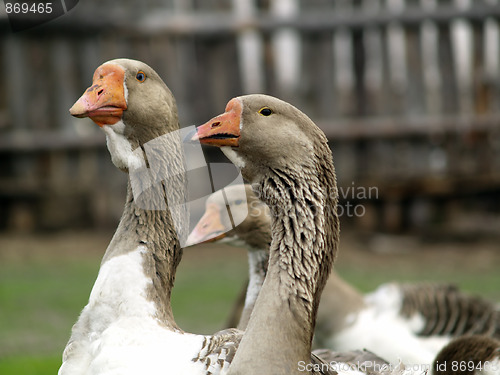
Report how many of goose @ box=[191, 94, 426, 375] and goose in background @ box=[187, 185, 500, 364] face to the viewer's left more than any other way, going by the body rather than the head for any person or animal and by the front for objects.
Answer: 2

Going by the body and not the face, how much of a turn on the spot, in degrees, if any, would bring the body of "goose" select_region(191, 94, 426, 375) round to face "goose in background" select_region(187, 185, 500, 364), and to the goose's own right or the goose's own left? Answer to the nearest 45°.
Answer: approximately 90° to the goose's own right

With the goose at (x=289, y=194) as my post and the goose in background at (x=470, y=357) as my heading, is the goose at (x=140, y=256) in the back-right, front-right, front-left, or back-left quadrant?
back-left

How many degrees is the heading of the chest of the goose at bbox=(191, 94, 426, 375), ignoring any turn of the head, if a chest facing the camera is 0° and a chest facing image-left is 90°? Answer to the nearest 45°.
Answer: approximately 90°

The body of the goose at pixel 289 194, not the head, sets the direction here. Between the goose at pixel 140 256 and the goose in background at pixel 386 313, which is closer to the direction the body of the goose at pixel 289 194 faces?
the goose

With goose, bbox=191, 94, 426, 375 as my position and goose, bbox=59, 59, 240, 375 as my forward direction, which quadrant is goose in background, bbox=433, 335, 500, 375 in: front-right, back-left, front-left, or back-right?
back-right

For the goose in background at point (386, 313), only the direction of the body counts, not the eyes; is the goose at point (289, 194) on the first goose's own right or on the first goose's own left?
on the first goose's own left

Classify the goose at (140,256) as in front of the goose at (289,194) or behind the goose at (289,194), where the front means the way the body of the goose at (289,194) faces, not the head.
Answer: in front

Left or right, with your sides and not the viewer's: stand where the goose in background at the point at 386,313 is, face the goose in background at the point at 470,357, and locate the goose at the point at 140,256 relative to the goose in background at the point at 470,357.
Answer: right

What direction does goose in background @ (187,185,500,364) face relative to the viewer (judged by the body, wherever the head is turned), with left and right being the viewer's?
facing to the left of the viewer
